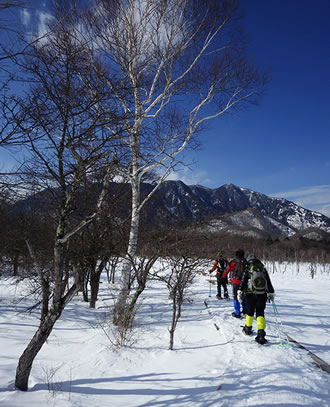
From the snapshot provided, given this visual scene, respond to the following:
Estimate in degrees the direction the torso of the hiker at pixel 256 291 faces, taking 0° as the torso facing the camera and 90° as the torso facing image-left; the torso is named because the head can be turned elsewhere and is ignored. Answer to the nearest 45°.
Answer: approximately 180°
